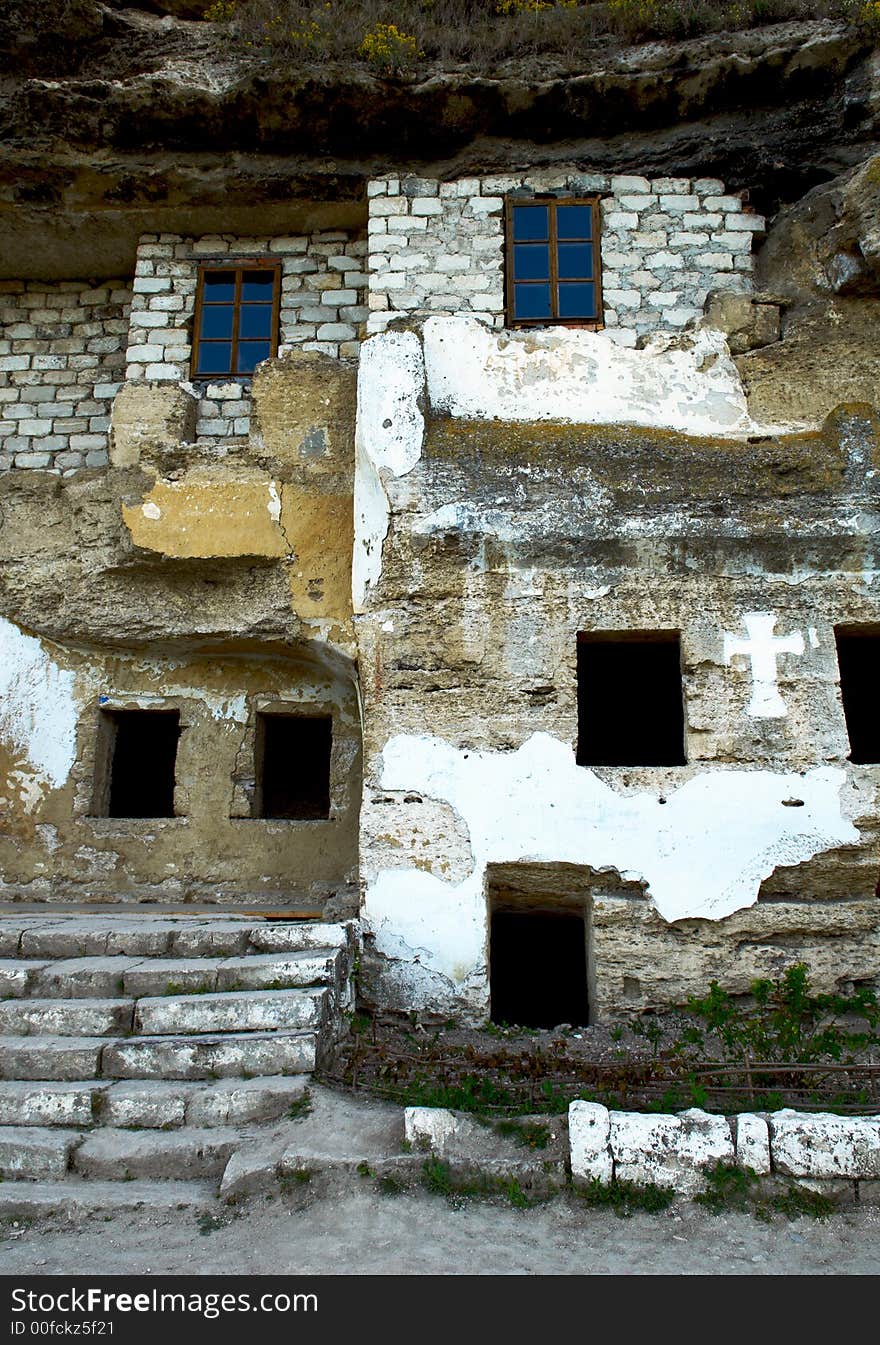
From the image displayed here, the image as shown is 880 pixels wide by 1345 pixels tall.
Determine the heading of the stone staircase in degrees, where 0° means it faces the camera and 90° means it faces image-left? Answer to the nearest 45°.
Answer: approximately 0°

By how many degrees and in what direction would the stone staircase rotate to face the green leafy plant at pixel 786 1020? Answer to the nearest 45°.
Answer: approximately 90° to its left

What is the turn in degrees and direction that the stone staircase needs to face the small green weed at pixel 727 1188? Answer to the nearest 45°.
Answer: approximately 45° to its left

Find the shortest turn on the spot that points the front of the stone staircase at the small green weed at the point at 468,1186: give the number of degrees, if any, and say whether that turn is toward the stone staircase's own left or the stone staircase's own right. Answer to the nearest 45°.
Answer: approximately 45° to the stone staircase's own left

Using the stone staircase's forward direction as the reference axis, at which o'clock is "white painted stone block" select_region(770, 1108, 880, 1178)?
The white painted stone block is roughly at 10 o'clock from the stone staircase.

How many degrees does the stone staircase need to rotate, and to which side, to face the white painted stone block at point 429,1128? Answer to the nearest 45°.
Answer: approximately 45° to its left

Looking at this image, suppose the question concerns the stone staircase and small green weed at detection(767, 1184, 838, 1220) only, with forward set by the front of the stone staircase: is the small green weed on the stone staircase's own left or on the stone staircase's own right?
on the stone staircase's own left

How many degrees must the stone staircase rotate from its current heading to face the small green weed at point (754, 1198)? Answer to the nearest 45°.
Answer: approximately 45° to its left
